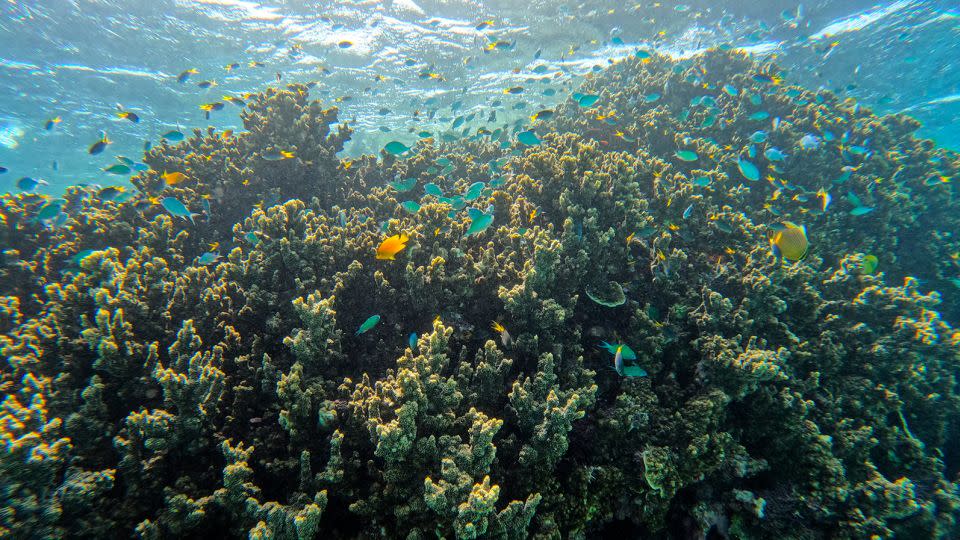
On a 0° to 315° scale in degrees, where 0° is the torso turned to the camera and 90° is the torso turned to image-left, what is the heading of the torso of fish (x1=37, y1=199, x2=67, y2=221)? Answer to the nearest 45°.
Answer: approximately 90°

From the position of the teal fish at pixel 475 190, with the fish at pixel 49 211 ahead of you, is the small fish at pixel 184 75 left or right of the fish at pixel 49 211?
right

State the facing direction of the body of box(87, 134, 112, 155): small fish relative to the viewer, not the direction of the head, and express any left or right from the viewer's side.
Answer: facing to the left of the viewer

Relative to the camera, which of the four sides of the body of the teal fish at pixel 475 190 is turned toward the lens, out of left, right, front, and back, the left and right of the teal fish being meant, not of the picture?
left

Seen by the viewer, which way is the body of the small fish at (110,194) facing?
to the viewer's left

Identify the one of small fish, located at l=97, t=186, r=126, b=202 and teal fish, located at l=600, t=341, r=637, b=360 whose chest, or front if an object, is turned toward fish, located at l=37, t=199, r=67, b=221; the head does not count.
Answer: the small fish

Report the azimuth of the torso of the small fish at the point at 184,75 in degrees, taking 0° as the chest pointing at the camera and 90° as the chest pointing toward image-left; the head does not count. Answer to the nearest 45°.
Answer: approximately 90°

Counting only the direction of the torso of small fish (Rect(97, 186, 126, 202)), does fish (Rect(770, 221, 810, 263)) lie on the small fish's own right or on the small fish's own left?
on the small fish's own left

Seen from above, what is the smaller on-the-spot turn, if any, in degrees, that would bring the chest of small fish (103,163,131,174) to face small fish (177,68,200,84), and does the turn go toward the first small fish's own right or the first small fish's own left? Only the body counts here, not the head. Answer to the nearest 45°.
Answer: approximately 45° to the first small fish's own left
